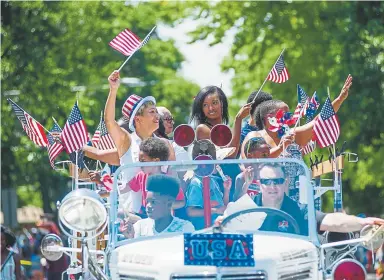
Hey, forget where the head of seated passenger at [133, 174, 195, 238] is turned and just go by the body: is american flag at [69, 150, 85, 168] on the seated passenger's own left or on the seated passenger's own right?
on the seated passenger's own right

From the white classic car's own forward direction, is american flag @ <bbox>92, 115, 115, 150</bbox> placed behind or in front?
behind

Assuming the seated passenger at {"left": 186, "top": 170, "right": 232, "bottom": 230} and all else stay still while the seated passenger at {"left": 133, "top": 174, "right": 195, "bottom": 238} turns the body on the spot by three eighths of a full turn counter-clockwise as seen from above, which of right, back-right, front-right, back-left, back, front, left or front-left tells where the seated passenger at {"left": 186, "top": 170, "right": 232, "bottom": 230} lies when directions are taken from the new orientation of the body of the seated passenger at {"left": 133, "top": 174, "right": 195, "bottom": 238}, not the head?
front

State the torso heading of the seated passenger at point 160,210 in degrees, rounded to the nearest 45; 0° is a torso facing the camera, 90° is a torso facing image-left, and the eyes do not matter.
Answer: approximately 45°

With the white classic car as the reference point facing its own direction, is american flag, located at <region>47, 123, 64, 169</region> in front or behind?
behind

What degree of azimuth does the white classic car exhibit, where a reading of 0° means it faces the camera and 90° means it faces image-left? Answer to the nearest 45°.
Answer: approximately 0°

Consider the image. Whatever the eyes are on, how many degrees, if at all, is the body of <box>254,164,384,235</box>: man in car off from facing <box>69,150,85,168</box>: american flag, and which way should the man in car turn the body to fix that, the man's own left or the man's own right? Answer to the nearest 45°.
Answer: approximately 135° to the man's own right

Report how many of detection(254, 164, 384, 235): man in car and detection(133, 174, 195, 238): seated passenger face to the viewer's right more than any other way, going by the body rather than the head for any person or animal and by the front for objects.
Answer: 0
